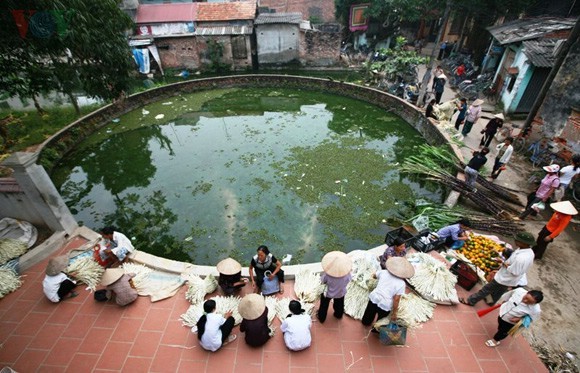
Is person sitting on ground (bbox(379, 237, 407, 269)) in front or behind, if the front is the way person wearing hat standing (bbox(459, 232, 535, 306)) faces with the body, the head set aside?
in front

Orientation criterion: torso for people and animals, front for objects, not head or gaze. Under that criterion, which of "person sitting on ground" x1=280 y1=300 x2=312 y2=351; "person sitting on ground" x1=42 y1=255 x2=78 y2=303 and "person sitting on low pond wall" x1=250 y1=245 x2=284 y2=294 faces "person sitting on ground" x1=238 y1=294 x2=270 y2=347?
"person sitting on low pond wall" x1=250 y1=245 x2=284 y2=294

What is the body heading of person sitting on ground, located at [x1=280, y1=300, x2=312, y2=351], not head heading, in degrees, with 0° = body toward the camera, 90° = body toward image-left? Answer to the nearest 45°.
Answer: approximately 180°

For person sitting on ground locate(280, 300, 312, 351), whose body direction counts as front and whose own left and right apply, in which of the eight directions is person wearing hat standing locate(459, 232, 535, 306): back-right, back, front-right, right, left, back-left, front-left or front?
right

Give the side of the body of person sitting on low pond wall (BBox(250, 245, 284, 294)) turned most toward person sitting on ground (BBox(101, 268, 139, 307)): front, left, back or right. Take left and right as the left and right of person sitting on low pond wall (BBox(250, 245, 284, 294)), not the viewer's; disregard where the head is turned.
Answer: right

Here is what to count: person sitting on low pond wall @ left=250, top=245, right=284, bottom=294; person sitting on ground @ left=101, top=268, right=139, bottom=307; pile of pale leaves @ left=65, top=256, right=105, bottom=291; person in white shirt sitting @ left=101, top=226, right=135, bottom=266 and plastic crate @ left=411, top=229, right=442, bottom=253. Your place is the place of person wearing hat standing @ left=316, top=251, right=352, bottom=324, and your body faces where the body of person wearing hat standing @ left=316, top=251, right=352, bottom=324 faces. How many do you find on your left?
4

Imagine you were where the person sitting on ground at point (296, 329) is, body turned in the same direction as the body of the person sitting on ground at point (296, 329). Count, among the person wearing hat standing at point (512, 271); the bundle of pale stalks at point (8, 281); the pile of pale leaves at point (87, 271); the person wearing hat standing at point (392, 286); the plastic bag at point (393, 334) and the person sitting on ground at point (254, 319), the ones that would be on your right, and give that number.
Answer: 3

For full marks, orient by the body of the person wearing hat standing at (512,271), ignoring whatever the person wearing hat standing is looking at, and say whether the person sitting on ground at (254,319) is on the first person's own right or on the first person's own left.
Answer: on the first person's own left
